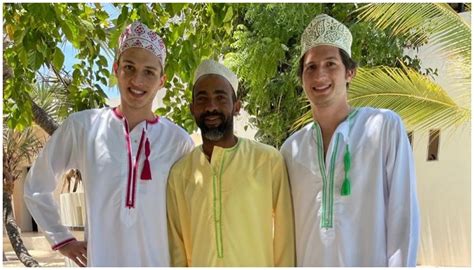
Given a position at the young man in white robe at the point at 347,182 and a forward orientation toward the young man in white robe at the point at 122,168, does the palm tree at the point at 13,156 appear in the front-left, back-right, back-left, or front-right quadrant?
front-right

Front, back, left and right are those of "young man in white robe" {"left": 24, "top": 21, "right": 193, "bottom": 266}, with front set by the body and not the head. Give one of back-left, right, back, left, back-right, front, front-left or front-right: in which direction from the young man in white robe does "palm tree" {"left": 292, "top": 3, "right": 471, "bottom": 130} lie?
back-left

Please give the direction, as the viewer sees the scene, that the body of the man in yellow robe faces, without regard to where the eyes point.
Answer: toward the camera

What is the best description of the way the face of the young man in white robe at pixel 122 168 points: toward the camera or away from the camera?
toward the camera

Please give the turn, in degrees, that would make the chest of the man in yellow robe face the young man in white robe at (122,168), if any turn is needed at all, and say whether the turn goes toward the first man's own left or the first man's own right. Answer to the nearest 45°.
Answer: approximately 90° to the first man's own right

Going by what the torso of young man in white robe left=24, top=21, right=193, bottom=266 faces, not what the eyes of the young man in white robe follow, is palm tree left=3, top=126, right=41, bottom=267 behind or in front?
behind

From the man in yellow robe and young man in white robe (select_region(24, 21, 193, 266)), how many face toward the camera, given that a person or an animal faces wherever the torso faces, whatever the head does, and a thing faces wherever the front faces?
2

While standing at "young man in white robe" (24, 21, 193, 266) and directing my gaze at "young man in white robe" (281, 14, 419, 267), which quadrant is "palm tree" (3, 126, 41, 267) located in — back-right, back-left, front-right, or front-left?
back-left

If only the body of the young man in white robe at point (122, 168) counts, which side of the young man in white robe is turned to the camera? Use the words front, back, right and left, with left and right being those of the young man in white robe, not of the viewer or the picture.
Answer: front

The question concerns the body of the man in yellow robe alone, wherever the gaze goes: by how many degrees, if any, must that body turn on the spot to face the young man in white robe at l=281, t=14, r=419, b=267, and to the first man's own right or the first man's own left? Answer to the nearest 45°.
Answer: approximately 90° to the first man's own left

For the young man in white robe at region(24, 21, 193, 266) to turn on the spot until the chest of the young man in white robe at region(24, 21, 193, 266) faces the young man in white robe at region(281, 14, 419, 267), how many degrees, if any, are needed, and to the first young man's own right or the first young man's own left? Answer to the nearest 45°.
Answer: approximately 45° to the first young man's own left

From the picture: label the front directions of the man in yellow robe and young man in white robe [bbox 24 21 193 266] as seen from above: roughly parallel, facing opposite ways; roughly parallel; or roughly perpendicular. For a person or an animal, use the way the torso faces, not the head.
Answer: roughly parallel

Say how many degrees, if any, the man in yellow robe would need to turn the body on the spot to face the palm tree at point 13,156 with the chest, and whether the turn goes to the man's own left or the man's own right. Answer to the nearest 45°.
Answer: approximately 135° to the man's own right
